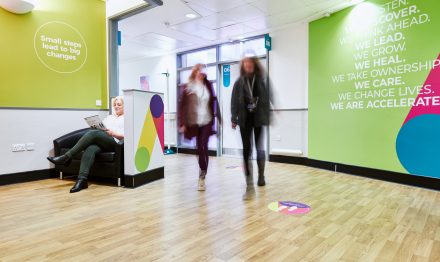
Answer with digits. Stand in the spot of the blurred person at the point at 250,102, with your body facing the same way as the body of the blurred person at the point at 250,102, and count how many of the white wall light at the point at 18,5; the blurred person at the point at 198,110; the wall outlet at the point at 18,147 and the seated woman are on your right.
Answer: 4

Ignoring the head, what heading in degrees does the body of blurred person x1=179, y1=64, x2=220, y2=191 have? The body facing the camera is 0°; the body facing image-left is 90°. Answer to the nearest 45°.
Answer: approximately 0°

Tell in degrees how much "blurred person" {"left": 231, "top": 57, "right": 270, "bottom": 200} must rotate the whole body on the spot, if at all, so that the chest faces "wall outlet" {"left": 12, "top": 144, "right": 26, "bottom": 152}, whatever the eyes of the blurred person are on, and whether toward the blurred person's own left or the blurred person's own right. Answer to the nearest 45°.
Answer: approximately 90° to the blurred person's own right

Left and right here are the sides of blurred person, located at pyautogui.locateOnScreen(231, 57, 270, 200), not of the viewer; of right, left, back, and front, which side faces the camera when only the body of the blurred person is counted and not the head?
front

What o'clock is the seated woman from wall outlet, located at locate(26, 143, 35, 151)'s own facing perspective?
The seated woman is roughly at 11 o'clock from the wall outlet.

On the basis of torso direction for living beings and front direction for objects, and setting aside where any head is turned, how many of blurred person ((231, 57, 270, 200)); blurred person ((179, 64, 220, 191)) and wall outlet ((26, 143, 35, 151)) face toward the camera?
3

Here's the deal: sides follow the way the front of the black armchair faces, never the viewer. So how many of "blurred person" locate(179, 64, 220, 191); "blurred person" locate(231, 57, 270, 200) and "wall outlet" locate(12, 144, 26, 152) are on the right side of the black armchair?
1

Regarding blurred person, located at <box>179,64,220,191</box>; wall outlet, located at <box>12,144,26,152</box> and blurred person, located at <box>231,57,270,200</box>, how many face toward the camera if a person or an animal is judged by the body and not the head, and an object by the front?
3

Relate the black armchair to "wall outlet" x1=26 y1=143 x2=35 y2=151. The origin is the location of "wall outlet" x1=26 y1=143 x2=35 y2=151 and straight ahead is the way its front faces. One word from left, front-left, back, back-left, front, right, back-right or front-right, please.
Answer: front-left

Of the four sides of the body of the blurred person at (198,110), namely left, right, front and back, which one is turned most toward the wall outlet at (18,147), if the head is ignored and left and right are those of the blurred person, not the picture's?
right

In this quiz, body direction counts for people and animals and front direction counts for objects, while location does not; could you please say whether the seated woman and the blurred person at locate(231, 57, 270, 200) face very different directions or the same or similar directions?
same or similar directions

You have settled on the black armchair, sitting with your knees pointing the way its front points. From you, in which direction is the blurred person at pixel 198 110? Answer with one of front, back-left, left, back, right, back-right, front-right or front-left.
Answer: left

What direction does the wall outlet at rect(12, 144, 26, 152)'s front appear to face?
toward the camera

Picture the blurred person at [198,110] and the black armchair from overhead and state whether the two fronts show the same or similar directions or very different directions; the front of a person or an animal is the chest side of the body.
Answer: same or similar directions
